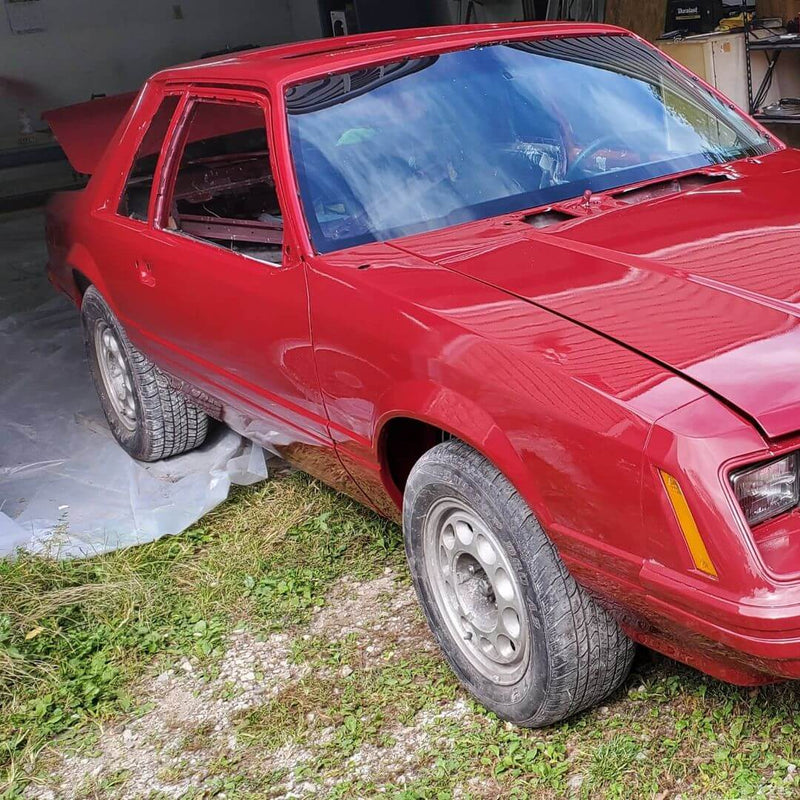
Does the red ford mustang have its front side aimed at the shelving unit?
no

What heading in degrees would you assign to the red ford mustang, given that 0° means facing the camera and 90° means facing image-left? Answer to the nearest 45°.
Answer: approximately 315°
